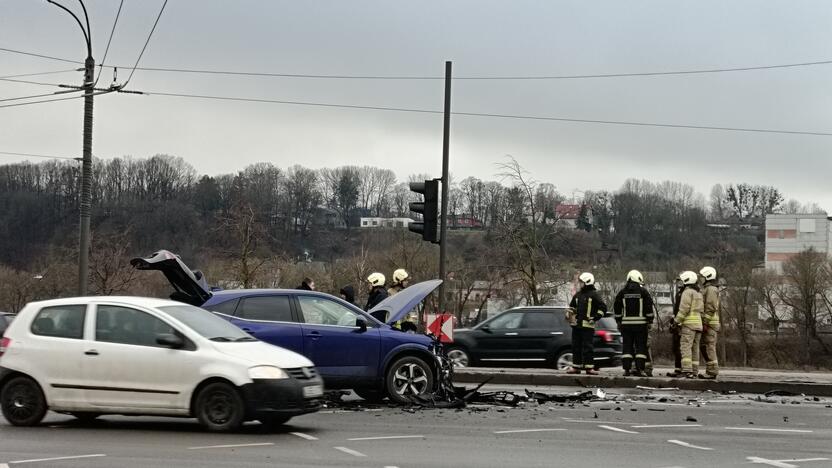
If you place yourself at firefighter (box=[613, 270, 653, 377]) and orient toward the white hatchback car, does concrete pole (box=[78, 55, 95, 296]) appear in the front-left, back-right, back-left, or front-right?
front-right

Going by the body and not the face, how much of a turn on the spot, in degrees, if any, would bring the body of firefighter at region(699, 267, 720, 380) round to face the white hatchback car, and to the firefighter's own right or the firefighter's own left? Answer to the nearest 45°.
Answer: approximately 45° to the firefighter's own left

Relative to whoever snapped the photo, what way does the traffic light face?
facing to the left of the viewer

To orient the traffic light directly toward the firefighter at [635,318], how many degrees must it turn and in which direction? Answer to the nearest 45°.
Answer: approximately 180°

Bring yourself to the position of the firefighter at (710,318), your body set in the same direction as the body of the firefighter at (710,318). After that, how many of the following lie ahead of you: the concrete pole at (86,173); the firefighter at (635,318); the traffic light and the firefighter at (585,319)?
4

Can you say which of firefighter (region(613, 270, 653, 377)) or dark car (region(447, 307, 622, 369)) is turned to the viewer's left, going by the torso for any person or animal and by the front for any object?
the dark car

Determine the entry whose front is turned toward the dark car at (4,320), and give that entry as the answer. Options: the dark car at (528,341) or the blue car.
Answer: the dark car at (528,341)

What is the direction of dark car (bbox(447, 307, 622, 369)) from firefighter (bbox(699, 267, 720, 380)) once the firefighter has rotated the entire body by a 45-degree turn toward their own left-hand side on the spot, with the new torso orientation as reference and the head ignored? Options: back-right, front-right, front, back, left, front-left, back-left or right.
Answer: right

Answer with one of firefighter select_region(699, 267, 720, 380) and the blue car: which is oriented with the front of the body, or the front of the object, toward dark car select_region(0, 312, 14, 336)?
the firefighter

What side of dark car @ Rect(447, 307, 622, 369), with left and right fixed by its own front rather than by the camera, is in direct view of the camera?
left

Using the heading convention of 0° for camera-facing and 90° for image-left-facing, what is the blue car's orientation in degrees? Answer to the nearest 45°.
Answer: approximately 270°

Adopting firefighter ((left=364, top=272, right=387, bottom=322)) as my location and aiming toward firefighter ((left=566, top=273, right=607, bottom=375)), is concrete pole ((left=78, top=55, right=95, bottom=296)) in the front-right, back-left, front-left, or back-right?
back-left

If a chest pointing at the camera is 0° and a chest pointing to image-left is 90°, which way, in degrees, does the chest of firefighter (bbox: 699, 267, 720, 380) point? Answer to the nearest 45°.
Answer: approximately 90°

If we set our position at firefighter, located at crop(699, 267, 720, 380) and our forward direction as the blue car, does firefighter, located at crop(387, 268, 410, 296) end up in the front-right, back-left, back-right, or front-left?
front-right

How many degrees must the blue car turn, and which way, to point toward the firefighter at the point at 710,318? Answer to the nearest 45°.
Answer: approximately 45° to its left
